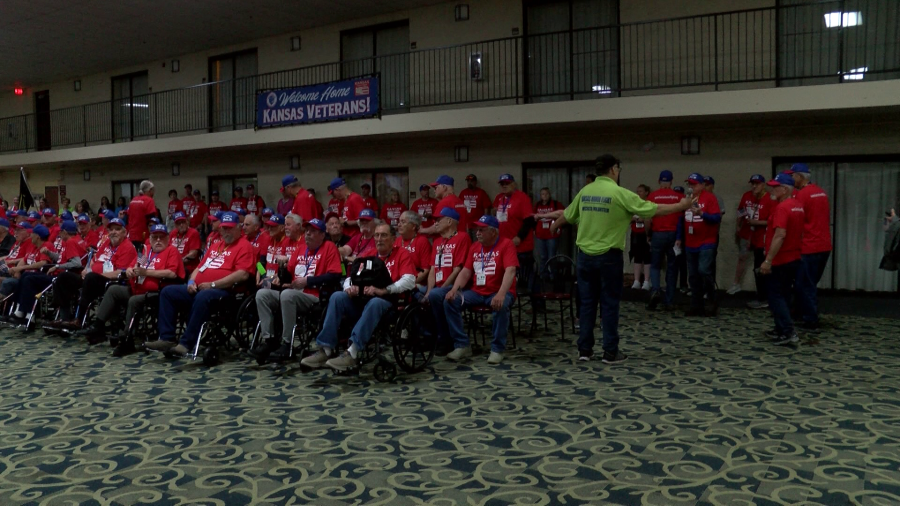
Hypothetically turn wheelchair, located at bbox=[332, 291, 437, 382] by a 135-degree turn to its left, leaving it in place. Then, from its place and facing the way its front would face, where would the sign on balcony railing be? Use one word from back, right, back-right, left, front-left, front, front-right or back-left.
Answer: left

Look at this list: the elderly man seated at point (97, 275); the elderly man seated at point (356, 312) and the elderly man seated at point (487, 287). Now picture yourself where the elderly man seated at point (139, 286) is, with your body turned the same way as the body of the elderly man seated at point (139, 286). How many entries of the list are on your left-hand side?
2

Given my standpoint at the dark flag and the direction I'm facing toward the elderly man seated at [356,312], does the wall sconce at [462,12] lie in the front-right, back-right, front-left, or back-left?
front-left

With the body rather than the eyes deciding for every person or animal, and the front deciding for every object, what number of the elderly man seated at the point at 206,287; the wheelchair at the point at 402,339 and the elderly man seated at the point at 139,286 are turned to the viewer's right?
0

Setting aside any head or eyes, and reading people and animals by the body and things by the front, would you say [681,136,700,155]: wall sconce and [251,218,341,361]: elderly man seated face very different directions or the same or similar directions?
same or similar directions

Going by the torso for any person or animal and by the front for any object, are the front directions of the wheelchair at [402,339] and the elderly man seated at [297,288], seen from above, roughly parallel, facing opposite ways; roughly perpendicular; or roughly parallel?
roughly parallel

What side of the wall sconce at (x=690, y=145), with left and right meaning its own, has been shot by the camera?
front

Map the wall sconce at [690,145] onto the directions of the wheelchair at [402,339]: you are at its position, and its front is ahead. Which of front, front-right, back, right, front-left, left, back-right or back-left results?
back

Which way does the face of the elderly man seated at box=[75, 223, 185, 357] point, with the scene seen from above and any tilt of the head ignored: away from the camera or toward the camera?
toward the camera

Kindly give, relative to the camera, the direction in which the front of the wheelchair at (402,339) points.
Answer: facing the viewer and to the left of the viewer

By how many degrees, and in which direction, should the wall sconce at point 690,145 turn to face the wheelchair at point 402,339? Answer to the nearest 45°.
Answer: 0° — it already faces it

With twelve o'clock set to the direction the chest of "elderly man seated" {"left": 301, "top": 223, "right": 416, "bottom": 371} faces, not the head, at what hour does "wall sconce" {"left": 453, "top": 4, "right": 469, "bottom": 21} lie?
The wall sconce is roughly at 5 o'clock from the elderly man seated.

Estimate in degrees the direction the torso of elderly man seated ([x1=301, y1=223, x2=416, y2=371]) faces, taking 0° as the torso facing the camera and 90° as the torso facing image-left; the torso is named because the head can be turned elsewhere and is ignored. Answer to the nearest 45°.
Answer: approximately 45°

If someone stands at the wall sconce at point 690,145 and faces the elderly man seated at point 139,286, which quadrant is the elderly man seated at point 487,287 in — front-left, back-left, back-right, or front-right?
front-left
